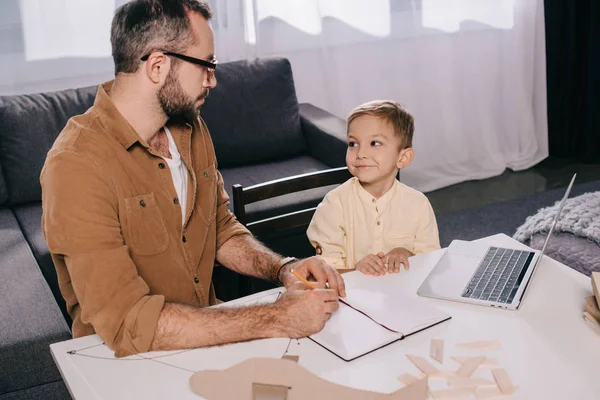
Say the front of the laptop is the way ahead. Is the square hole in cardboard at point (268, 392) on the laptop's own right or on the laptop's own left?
on the laptop's own left

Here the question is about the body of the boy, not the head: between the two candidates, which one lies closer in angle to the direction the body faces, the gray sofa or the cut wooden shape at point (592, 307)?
the cut wooden shape

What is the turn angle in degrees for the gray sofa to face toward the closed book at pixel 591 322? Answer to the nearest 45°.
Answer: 0° — it already faces it

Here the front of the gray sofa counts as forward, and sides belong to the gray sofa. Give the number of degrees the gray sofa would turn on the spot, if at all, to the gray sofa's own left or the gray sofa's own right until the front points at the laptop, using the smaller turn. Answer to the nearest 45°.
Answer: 0° — it already faces it

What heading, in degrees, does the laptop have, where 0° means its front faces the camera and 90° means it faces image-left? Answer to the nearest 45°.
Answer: approximately 90°

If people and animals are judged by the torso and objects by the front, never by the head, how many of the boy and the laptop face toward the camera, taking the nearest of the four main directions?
1
